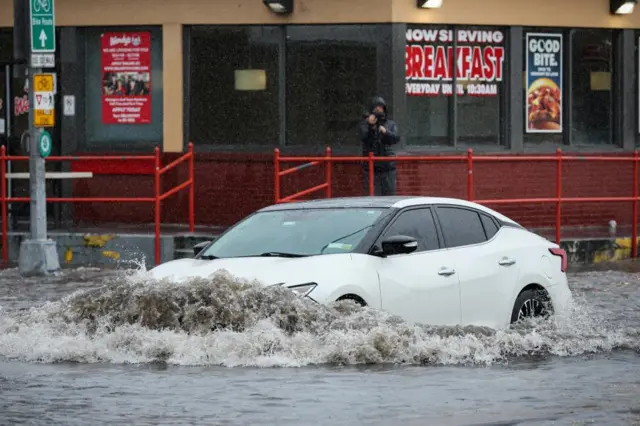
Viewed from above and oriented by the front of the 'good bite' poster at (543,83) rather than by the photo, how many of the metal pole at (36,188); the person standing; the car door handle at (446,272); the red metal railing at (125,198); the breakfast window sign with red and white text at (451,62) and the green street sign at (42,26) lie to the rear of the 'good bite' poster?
0

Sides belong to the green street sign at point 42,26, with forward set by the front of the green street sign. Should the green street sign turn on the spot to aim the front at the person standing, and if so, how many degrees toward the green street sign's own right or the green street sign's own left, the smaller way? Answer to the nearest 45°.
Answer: approximately 90° to the green street sign's own left

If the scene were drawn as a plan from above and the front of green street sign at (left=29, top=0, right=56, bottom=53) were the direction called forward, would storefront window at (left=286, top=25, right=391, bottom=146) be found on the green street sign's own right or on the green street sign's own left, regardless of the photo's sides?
on the green street sign's own left

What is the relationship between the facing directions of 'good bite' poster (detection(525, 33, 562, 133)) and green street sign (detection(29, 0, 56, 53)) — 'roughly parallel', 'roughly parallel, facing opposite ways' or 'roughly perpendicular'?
roughly parallel

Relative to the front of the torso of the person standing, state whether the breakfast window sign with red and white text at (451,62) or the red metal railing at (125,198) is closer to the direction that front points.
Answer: the red metal railing

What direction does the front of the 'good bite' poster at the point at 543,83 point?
toward the camera

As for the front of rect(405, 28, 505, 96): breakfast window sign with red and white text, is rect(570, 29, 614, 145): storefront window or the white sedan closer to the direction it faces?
the white sedan

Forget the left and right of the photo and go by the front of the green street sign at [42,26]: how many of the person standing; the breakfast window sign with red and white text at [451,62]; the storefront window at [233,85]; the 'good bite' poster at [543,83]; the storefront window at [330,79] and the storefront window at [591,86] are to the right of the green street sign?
0

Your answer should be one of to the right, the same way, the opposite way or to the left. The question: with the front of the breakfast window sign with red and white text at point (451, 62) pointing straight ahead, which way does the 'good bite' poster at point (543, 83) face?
the same way

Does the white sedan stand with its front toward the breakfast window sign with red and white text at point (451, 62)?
no

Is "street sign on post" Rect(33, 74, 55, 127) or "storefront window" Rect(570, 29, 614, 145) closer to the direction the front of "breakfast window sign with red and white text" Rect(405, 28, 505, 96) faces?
the street sign on post

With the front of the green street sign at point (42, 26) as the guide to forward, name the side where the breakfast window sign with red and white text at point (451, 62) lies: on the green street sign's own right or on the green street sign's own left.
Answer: on the green street sign's own left

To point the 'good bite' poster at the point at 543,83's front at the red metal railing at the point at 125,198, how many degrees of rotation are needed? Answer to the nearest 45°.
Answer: approximately 45° to its right

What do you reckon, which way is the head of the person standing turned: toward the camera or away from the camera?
toward the camera

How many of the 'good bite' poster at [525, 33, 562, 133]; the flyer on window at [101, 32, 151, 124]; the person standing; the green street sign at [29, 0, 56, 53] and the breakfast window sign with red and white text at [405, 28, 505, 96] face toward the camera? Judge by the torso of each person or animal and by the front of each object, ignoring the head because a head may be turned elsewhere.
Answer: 5

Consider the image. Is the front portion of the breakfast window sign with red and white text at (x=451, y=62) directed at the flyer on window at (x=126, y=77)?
no

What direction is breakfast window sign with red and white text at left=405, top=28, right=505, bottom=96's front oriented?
toward the camera

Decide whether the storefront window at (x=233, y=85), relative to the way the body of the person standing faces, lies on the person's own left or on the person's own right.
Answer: on the person's own right

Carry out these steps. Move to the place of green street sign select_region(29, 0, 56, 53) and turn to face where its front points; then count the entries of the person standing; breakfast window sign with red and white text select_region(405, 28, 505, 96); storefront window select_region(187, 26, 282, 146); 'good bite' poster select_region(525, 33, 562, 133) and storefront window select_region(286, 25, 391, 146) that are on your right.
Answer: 0
